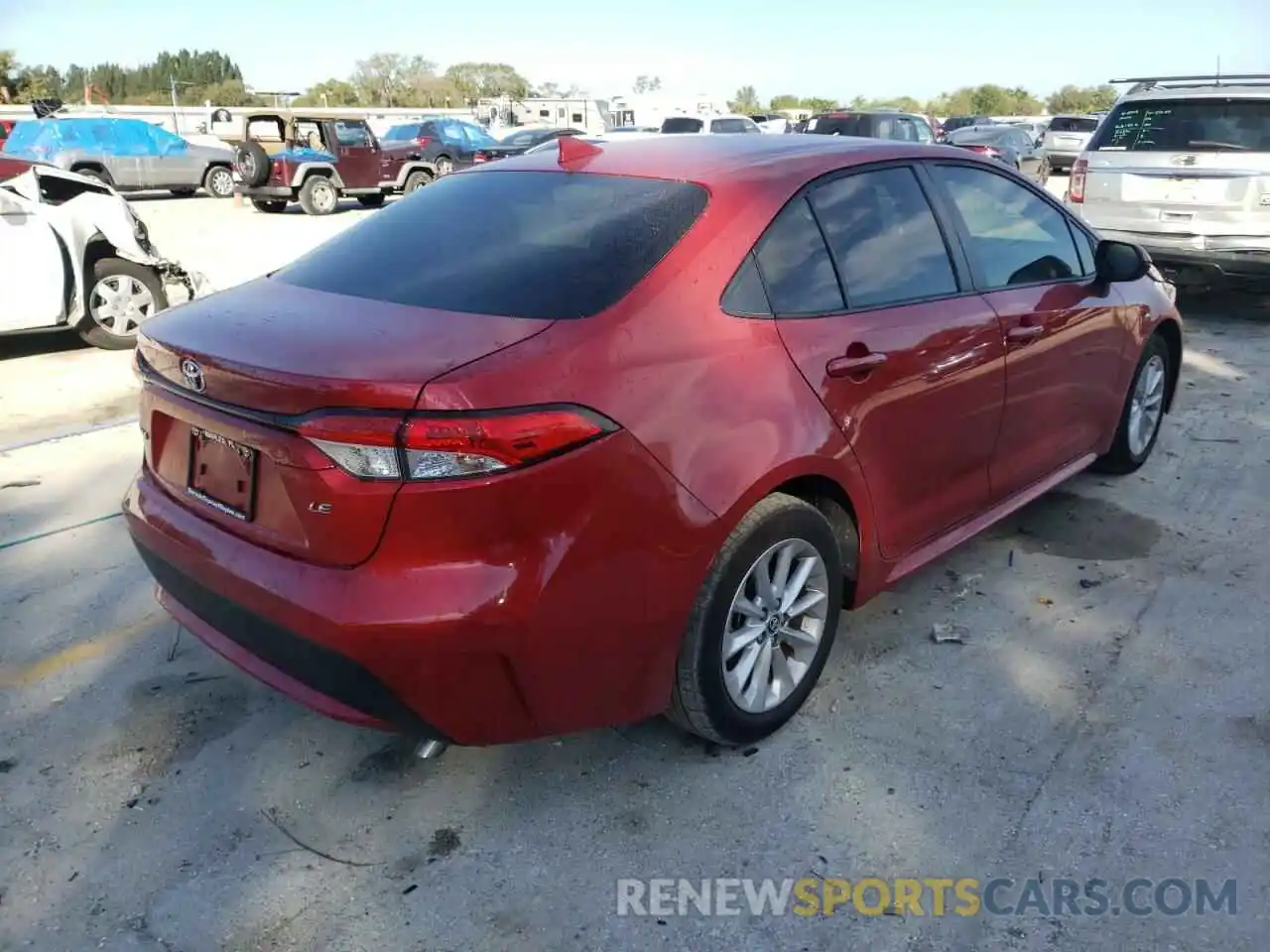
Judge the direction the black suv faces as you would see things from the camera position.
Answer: facing away from the viewer and to the right of the viewer

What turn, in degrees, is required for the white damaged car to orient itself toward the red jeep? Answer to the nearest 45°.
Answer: approximately 90° to its left

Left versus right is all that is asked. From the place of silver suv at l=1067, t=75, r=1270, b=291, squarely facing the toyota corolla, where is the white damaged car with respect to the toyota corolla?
right

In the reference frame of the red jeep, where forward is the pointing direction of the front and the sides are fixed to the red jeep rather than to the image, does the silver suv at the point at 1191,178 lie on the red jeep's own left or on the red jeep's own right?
on the red jeep's own right

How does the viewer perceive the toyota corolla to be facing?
facing away from the viewer and to the right of the viewer

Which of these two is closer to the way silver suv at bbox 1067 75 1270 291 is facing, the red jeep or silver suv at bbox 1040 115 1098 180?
the silver suv at bbox 1040 115 1098 180

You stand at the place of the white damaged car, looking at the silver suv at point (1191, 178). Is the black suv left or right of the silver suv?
left

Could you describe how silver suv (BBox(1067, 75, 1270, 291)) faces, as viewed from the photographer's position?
facing away from the viewer

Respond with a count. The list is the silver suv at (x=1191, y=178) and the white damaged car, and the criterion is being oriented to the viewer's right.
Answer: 1

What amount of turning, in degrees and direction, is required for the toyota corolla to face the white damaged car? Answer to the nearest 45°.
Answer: approximately 90° to its left

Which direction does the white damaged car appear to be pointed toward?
to the viewer's right
